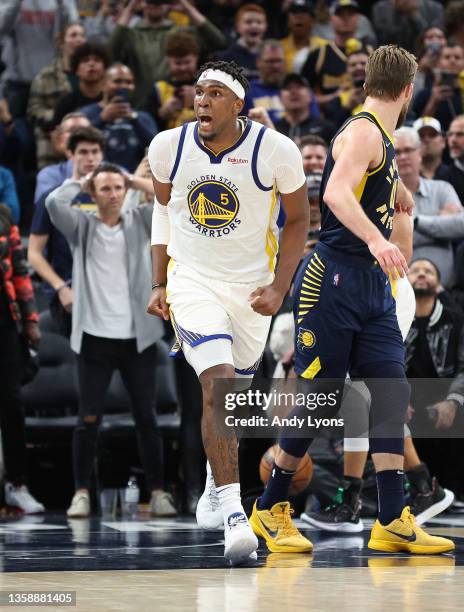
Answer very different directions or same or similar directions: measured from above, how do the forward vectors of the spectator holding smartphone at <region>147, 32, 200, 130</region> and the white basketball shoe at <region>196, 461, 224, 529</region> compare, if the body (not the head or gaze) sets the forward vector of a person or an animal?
same or similar directions

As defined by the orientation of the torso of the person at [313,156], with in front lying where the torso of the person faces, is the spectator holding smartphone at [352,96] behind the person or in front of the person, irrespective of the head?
behind

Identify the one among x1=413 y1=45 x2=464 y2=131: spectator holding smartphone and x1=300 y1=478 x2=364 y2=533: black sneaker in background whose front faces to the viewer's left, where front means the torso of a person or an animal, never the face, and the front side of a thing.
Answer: the black sneaker in background

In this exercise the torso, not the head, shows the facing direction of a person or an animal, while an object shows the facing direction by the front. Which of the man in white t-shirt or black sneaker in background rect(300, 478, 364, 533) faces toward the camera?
the man in white t-shirt

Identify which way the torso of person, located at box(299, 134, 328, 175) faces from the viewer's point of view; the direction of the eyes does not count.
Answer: toward the camera

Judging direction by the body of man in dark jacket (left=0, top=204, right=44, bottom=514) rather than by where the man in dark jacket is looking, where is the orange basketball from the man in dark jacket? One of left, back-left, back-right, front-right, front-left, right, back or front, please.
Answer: front

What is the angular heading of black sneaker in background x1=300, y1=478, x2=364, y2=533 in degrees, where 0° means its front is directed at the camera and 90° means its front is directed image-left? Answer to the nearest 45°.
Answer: approximately 90°

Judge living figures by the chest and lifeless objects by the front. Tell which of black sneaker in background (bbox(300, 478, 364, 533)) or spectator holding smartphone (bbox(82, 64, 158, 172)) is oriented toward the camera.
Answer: the spectator holding smartphone

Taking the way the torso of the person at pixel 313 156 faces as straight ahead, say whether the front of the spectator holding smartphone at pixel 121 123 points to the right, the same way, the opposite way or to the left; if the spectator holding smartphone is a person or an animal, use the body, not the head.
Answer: the same way

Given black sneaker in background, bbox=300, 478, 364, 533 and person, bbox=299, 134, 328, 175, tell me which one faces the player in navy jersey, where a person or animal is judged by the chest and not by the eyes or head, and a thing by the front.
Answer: the person

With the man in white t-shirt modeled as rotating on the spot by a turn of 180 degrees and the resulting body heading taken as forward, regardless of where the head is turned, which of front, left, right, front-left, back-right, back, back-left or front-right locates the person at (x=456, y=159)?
front-right

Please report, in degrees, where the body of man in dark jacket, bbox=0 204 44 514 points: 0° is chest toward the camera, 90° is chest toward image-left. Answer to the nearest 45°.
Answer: approximately 315°

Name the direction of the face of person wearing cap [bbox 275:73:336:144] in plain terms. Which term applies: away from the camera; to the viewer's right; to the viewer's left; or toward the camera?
toward the camera

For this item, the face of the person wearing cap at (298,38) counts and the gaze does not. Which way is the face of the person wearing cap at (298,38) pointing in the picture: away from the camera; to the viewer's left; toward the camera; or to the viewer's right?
toward the camera

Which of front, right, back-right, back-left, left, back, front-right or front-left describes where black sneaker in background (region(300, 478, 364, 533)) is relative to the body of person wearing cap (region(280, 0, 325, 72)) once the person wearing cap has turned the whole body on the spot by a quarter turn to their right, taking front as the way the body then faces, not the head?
left

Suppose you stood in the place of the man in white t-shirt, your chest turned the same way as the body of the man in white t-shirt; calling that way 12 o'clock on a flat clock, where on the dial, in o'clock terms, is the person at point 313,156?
The person is roughly at 8 o'clock from the man in white t-shirt.

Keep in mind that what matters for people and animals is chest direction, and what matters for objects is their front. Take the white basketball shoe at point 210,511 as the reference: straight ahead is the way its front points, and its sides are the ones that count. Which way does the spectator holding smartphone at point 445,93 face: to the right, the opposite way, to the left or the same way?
the same way

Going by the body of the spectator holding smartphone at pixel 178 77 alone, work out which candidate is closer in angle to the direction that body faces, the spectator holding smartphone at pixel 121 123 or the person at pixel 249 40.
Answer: the spectator holding smartphone

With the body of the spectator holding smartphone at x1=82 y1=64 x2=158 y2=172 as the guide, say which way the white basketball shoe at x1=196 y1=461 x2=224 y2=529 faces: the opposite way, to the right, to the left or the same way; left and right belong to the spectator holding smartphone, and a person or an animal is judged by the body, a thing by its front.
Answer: the same way

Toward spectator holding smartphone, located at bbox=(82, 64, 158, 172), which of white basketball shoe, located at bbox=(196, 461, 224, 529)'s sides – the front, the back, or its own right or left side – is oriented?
back

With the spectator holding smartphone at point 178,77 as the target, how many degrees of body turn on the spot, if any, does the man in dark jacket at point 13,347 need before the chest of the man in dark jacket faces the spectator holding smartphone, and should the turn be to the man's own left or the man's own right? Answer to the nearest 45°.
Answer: approximately 90° to the man's own left
